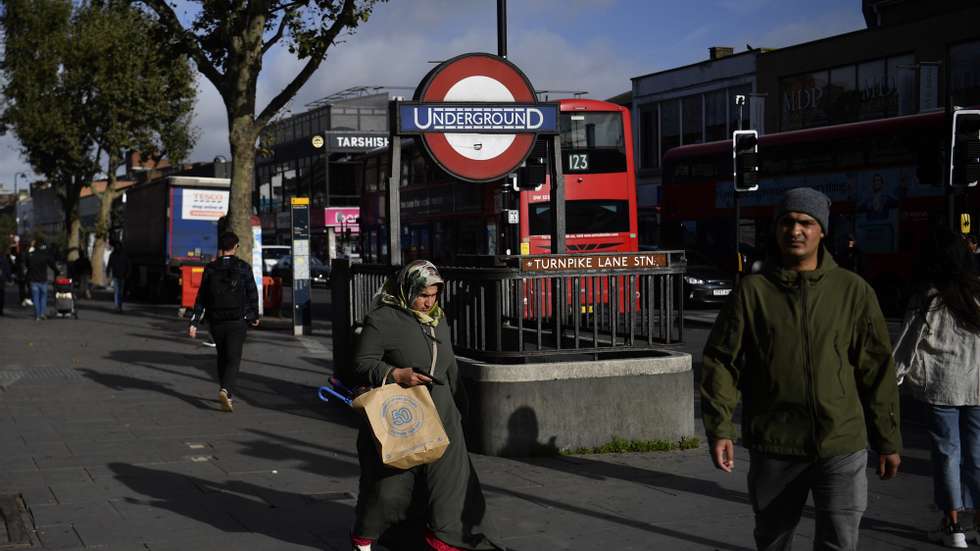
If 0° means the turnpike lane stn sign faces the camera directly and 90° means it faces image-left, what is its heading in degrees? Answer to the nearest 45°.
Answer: approximately 0°

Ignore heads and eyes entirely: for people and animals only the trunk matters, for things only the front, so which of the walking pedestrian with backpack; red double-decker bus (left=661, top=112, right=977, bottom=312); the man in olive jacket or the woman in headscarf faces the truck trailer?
the walking pedestrian with backpack

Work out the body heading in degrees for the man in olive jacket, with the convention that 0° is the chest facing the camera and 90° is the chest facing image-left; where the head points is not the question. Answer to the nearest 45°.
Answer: approximately 0°
